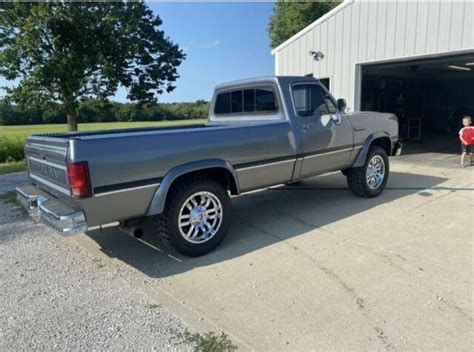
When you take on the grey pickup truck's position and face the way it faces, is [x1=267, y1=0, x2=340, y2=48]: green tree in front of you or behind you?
in front

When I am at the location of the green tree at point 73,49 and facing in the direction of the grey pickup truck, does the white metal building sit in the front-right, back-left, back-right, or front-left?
front-left

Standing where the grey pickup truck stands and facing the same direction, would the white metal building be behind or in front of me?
in front

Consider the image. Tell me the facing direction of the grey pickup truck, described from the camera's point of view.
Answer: facing away from the viewer and to the right of the viewer

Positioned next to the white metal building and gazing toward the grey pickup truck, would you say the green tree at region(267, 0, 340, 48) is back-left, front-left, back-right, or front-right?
back-right

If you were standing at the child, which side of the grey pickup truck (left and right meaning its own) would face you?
front

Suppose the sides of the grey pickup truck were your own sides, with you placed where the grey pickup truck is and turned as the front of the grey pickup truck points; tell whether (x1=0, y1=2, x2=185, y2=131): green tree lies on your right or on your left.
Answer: on your left

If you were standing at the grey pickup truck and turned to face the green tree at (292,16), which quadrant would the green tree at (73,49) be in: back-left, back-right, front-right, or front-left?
front-left

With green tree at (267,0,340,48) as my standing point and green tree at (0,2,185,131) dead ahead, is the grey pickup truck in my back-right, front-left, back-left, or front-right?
front-left

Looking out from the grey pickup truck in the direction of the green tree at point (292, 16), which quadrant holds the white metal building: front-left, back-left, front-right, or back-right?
front-right
